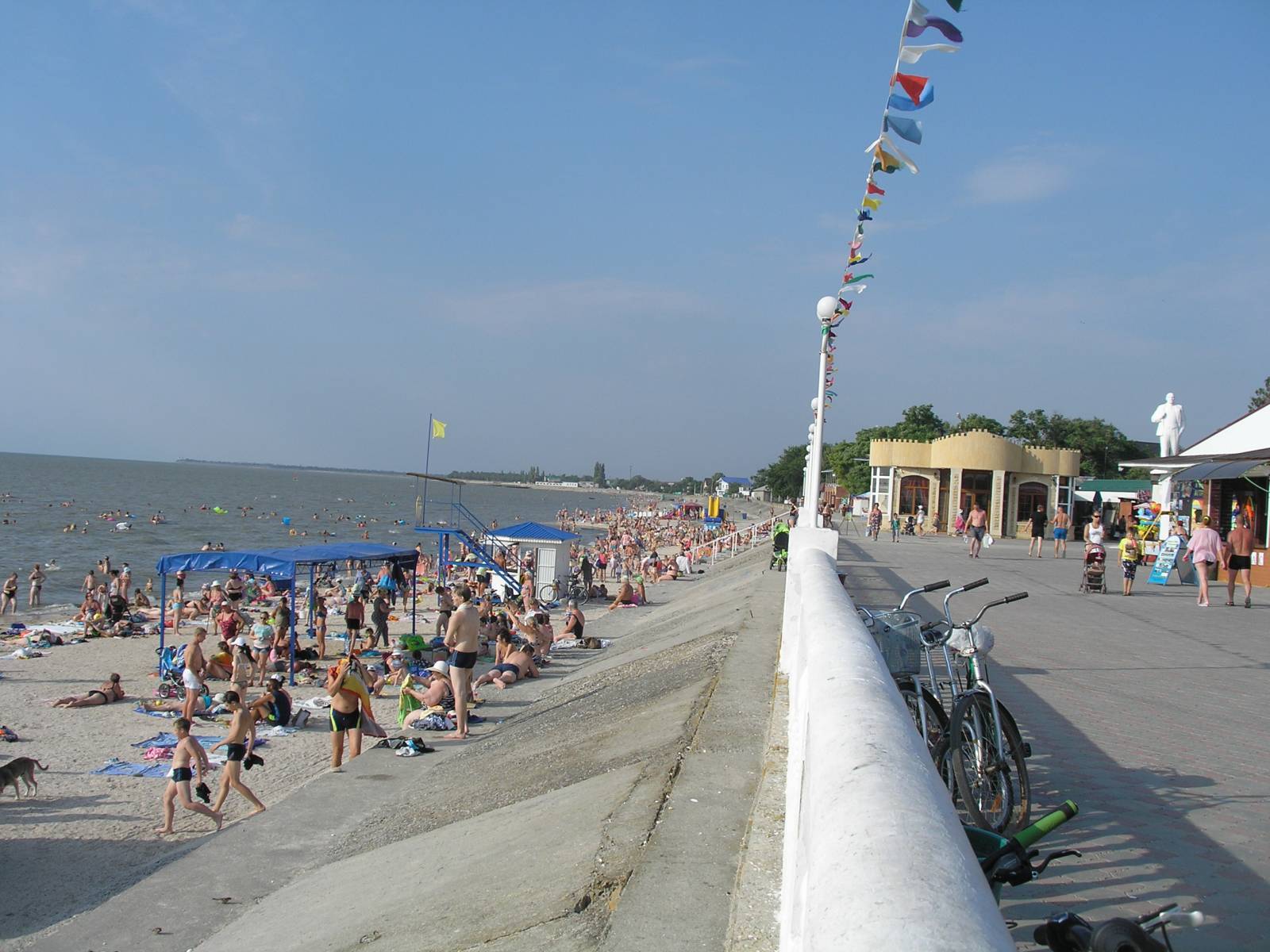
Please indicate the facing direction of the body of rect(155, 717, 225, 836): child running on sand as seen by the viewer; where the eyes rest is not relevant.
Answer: to the viewer's left

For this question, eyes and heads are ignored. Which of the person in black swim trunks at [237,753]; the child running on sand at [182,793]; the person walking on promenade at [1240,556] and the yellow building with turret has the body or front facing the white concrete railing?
the yellow building with turret

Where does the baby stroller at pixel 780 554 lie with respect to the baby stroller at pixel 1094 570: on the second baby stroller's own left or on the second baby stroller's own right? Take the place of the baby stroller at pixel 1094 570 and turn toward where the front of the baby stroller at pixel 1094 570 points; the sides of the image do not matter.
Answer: on the second baby stroller's own right

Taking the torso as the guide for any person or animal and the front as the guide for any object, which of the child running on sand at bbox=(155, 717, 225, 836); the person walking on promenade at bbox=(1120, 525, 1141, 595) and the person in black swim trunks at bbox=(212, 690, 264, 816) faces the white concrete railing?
the person walking on promenade

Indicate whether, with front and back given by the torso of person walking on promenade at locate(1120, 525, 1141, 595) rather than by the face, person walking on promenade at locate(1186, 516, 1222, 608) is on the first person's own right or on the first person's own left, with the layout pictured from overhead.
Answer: on the first person's own left
